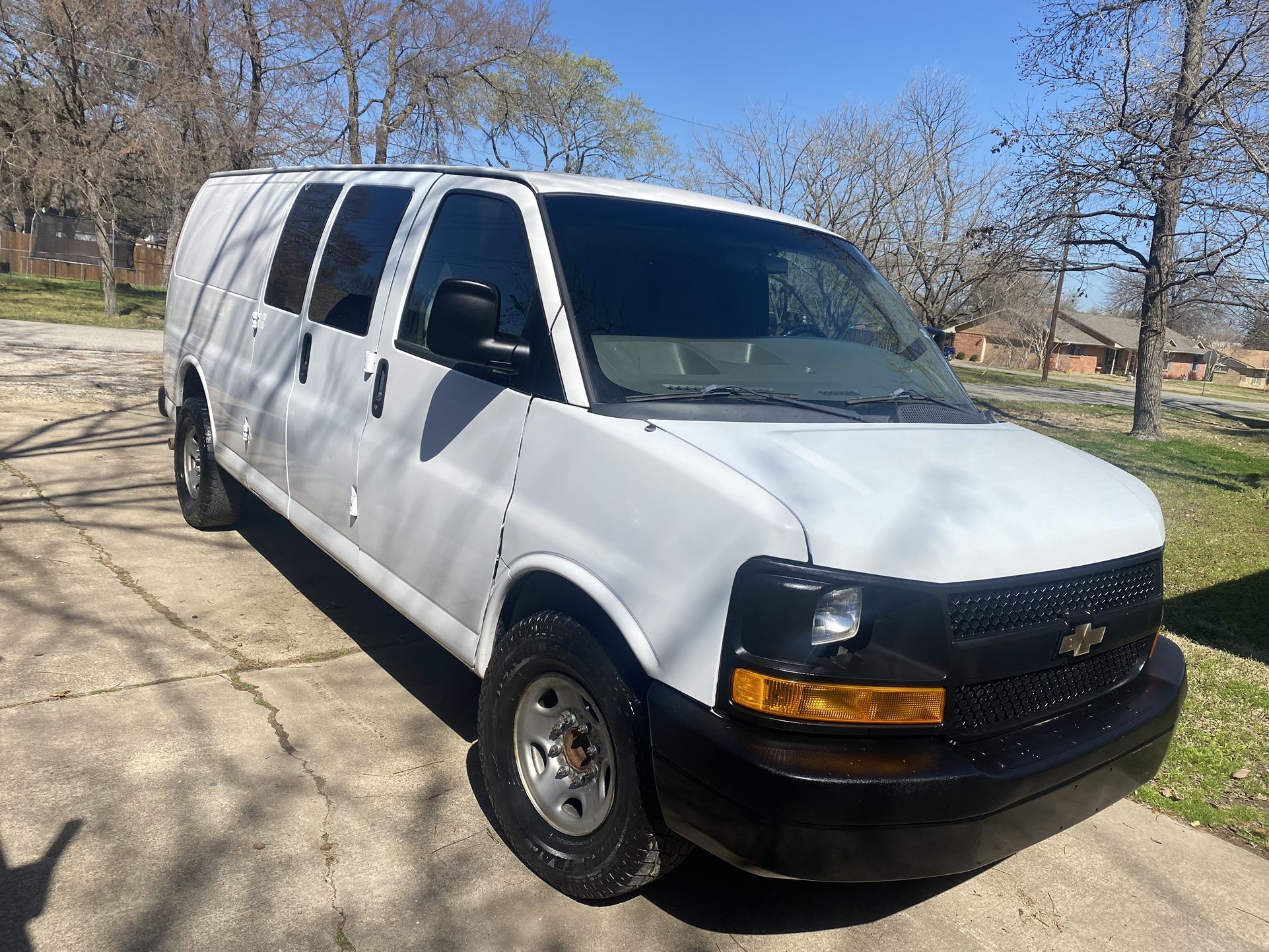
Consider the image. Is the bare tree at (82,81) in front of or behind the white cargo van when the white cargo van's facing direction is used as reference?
behind

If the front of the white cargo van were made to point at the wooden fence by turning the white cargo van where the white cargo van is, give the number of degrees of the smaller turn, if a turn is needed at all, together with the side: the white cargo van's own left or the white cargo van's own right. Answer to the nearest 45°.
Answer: approximately 180°

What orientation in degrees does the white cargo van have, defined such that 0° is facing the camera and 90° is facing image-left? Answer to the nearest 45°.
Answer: approximately 315°
